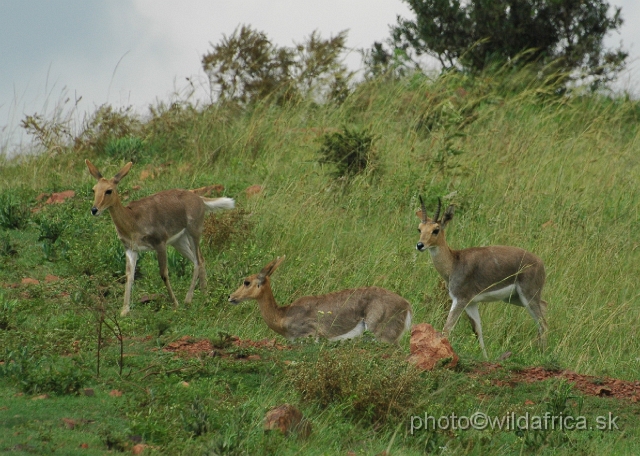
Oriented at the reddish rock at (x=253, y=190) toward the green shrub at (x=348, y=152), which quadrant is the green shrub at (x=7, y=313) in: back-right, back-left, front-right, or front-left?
back-right

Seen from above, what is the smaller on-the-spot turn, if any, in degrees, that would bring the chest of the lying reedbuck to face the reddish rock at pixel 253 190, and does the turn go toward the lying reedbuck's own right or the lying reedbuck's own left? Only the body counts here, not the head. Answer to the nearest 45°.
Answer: approximately 90° to the lying reedbuck's own right

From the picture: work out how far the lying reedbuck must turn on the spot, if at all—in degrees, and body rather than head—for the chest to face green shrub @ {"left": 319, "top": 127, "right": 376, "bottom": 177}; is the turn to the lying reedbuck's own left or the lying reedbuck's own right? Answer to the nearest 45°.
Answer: approximately 90° to the lying reedbuck's own right

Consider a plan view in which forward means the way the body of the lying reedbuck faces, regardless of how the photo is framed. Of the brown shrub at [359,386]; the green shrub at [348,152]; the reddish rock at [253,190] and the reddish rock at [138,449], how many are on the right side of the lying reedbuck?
2

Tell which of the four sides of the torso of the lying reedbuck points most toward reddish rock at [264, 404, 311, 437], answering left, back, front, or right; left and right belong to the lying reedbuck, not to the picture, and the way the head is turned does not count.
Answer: left

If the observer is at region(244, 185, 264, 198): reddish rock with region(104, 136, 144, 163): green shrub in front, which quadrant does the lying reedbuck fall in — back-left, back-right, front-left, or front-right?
back-left

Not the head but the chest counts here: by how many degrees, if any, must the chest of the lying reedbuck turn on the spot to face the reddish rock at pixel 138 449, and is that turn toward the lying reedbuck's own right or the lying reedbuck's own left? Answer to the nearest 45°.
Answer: approximately 45° to the lying reedbuck's own left

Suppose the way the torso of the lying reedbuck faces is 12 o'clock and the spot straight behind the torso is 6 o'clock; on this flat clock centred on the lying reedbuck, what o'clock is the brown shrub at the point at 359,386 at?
The brown shrub is roughly at 9 o'clock from the lying reedbuck.

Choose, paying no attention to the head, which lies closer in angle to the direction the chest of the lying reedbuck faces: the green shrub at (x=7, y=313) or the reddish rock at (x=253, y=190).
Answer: the green shrub

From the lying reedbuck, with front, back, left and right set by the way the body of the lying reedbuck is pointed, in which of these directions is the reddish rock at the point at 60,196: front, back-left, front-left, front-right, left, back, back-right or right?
front-right

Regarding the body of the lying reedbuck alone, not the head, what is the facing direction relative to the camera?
to the viewer's left

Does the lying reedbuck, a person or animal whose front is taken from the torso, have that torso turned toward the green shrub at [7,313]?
yes
